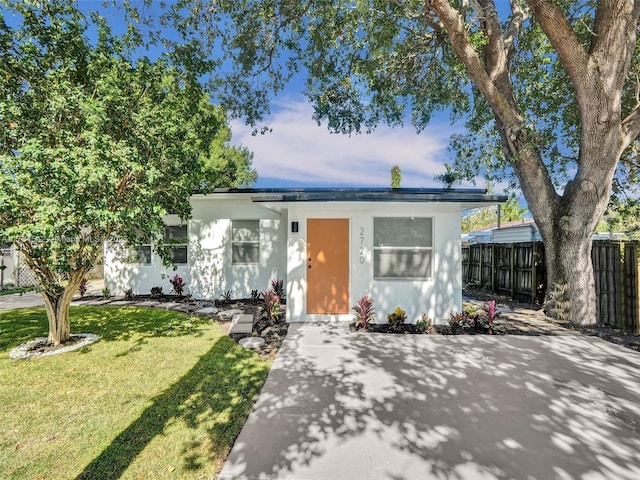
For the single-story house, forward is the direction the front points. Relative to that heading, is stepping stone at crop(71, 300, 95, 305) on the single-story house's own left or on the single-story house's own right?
on the single-story house's own right

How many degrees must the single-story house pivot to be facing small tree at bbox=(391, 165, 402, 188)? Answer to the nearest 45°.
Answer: approximately 180°

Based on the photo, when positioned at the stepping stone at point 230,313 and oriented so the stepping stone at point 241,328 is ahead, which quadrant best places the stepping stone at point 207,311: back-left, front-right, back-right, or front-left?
back-right

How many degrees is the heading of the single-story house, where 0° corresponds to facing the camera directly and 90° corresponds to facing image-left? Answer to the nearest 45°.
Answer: approximately 0°

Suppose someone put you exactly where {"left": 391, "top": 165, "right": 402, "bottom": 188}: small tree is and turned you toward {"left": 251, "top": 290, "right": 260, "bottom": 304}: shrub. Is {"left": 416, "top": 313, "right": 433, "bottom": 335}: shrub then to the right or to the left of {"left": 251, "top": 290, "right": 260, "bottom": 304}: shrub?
left
